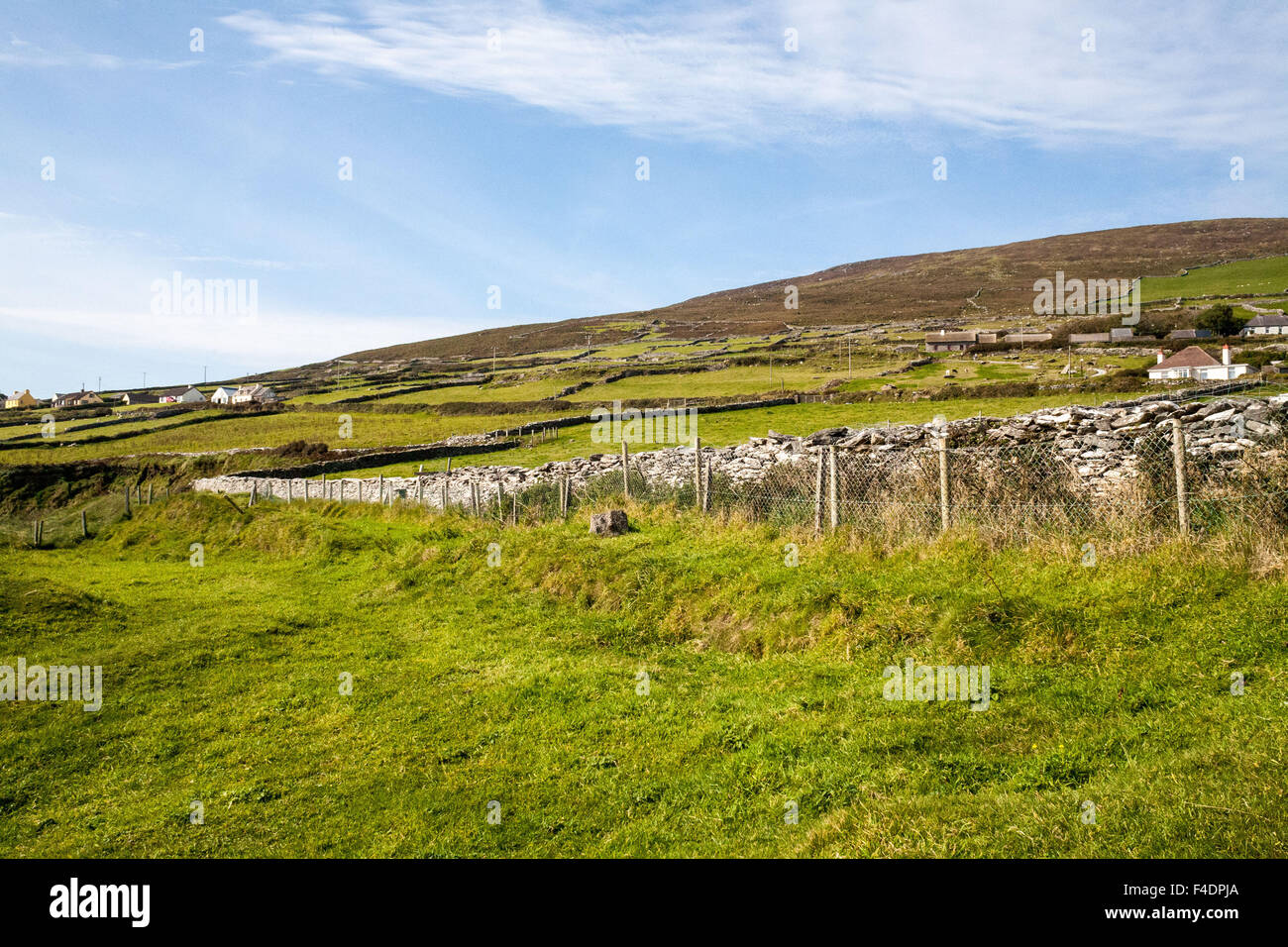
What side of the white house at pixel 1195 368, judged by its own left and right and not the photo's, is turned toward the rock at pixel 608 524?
front

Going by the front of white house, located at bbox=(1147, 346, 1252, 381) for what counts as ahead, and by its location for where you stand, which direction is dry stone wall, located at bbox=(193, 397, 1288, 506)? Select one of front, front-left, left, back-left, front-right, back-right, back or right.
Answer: front

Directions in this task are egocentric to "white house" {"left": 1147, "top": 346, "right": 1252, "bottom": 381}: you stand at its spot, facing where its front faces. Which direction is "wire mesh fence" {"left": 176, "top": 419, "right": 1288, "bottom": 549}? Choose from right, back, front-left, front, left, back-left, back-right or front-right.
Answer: front

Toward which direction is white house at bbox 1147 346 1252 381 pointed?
toward the camera
